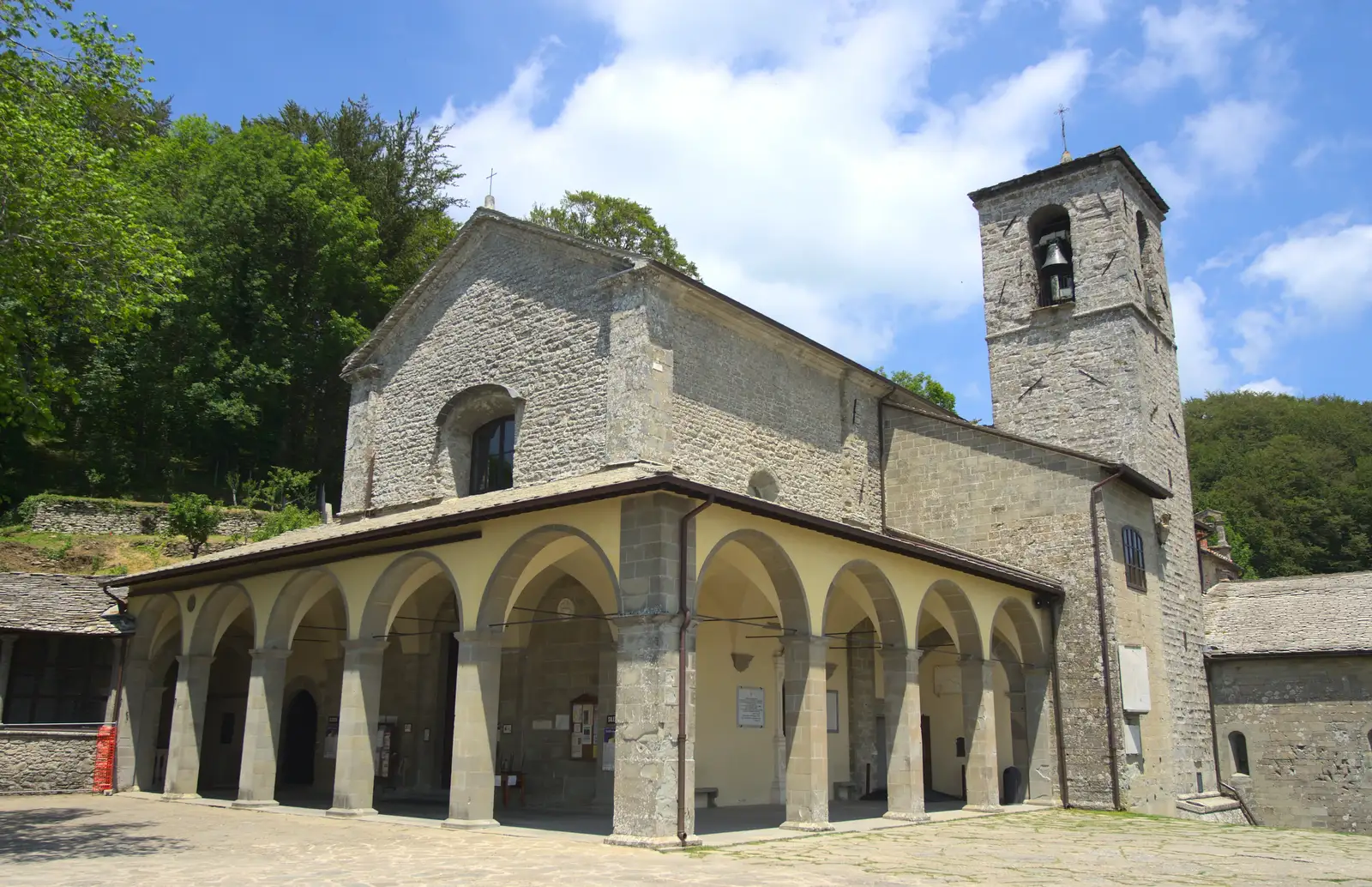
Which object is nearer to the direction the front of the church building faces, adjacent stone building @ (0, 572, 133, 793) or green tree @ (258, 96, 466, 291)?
the adjacent stone building

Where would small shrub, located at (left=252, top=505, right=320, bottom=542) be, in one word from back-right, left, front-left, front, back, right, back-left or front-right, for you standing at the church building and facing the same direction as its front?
right

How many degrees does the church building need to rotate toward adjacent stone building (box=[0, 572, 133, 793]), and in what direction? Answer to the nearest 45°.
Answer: approximately 45° to its right

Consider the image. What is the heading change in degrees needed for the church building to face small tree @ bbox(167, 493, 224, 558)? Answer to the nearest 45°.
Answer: approximately 90° to its right

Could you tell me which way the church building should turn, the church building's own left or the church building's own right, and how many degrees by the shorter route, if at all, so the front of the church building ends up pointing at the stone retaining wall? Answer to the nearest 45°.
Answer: approximately 90° to the church building's own right

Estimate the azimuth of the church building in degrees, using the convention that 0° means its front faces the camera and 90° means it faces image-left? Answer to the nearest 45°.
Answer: approximately 45°

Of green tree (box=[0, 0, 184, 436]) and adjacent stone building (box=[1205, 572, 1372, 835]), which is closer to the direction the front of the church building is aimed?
the green tree

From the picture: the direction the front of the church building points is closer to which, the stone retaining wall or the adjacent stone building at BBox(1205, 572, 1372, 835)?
the stone retaining wall
